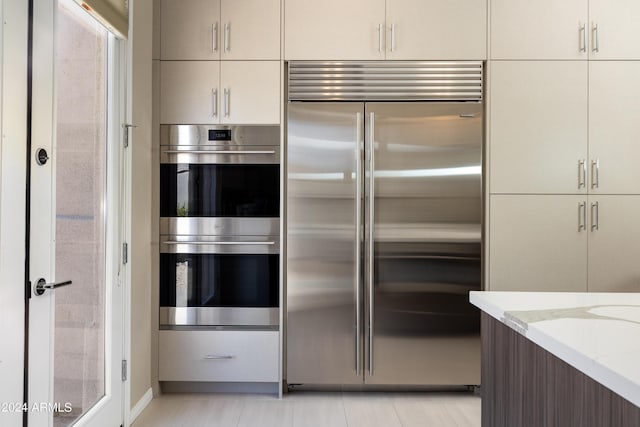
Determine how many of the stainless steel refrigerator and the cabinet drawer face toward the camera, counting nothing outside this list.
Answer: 2

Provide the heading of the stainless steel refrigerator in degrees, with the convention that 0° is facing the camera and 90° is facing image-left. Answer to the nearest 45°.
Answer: approximately 0°

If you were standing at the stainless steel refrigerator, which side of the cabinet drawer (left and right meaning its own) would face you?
left

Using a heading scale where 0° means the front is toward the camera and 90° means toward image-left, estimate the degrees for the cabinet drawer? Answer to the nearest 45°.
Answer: approximately 0°

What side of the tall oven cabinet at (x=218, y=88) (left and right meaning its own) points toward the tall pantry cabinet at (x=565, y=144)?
left

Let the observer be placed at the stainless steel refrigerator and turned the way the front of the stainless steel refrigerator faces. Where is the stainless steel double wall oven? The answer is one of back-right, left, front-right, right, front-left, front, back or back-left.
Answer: right

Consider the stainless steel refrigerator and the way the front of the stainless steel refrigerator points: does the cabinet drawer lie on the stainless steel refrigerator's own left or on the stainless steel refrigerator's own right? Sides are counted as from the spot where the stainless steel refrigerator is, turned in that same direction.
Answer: on the stainless steel refrigerator's own right

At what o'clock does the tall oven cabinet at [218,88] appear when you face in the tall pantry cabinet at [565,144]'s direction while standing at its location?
the tall oven cabinet at [218,88] is roughly at 2 o'clock from the tall pantry cabinet at [565,144].
